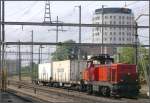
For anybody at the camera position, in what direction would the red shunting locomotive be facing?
facing the viewer and to the right of the viewer
